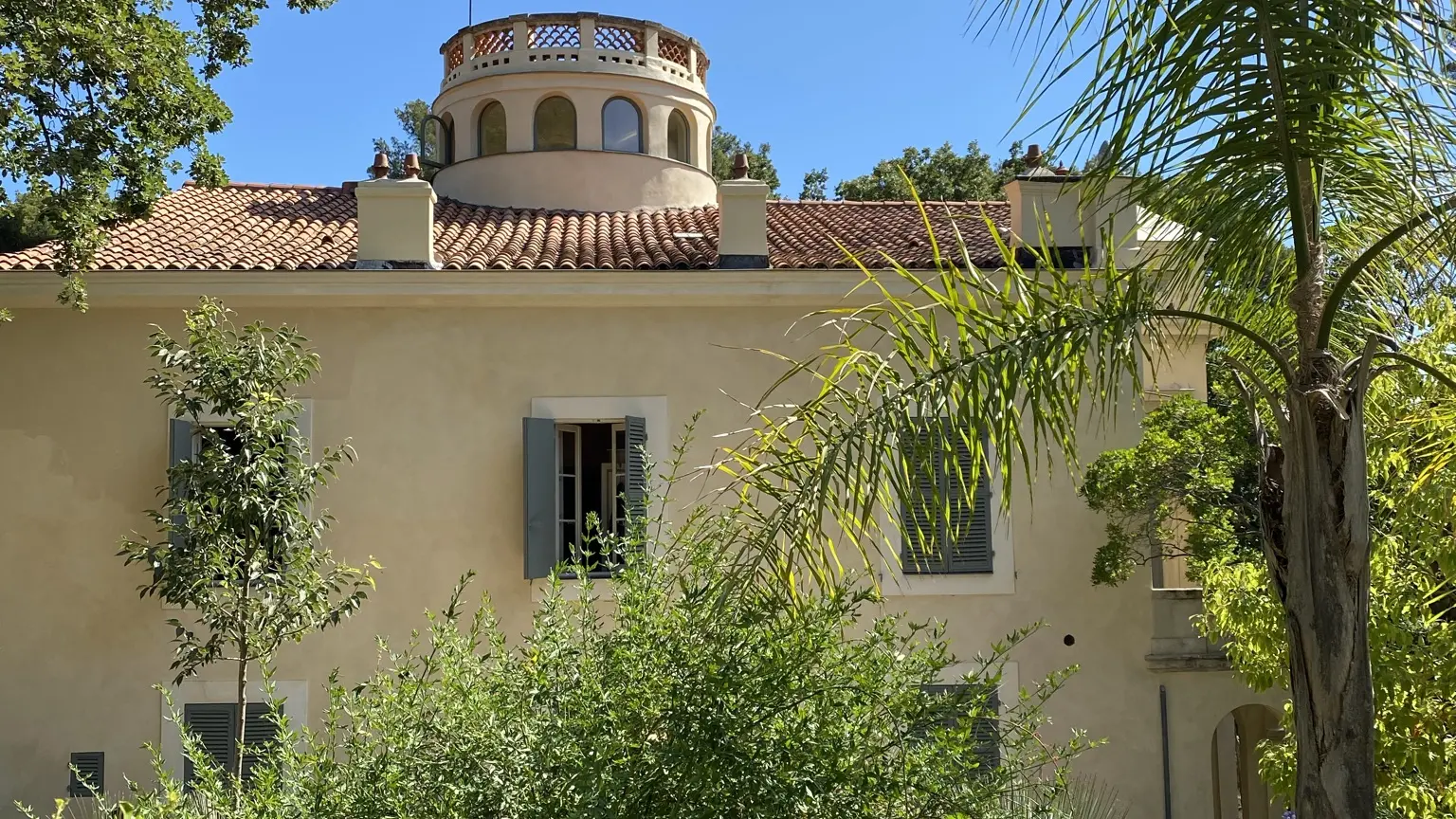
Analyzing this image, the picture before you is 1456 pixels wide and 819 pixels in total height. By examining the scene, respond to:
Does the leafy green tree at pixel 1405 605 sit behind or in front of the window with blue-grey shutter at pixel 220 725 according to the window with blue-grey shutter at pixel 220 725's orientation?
in front

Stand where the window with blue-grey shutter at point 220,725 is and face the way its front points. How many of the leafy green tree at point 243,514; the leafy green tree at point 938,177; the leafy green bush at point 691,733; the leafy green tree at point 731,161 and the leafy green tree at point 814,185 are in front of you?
2

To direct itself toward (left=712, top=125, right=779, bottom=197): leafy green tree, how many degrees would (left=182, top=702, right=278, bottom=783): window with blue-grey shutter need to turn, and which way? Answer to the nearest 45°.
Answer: approximately 135° to its left

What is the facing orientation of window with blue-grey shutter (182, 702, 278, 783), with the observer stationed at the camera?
facing the viewer

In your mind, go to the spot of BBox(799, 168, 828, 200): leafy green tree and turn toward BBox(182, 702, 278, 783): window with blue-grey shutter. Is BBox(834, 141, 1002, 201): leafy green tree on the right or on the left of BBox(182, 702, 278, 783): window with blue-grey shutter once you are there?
left

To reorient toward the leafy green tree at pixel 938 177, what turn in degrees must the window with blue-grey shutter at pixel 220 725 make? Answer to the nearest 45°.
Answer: approximately 135° to its left

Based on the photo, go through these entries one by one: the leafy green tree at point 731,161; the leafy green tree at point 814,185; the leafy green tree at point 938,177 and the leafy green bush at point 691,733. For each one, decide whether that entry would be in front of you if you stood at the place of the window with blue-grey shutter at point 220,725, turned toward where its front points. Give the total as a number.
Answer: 1

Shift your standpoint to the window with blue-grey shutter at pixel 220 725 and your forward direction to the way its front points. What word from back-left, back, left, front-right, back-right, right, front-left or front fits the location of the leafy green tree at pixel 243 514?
front

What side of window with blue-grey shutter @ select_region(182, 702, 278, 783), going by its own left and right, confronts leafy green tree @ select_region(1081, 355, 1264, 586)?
left

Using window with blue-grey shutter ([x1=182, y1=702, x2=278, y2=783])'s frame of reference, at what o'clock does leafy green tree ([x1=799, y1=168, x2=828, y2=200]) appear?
The leafy green tree is roughly at 7 o'clock from the window with blue-grey shutter.

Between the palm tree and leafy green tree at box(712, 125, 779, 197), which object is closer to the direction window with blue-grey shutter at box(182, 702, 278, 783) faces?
the palm tree
